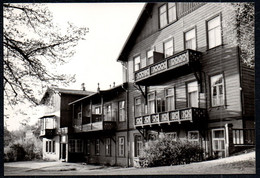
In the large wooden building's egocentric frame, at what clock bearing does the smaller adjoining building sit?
The smaller adjoining building is roughly at 2 o'clock from the large wooden building.

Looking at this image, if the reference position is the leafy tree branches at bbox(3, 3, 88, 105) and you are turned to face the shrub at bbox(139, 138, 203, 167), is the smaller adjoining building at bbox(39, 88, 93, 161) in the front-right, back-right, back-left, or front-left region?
front-left

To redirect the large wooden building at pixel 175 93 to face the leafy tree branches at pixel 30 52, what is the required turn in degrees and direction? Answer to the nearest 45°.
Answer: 0° — it already faces it

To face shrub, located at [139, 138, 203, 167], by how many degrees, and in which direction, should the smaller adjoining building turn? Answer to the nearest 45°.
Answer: approximately 90° to its left

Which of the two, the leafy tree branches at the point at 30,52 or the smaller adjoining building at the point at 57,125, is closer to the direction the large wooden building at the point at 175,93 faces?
the leafy tree branches

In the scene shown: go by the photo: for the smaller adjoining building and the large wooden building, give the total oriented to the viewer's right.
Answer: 0

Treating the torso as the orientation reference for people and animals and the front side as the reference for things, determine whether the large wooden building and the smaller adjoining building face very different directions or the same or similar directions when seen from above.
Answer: same or similar directions

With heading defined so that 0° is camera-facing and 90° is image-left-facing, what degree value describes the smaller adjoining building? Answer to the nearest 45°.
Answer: approximately 45°
